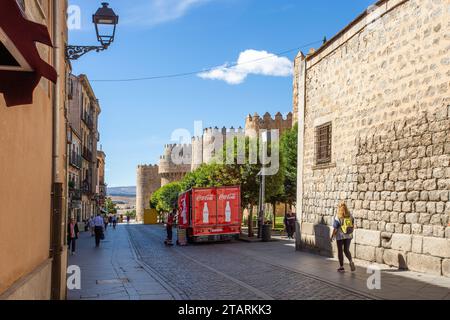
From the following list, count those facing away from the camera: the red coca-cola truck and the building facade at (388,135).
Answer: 1

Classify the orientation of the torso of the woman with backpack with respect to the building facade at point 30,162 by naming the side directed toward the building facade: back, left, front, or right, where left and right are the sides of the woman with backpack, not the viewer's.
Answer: left

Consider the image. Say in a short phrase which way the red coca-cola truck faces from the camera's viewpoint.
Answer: facing away from the viewer

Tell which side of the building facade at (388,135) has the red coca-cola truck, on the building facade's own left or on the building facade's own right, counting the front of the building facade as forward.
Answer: on the building facade's own right

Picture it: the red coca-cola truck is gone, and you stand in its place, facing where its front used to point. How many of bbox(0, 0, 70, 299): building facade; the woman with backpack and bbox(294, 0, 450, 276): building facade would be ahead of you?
0

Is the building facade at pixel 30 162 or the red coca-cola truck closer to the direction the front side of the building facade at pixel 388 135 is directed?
the building facade

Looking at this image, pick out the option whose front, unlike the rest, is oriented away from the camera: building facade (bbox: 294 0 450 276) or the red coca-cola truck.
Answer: the red coca-cola truck
